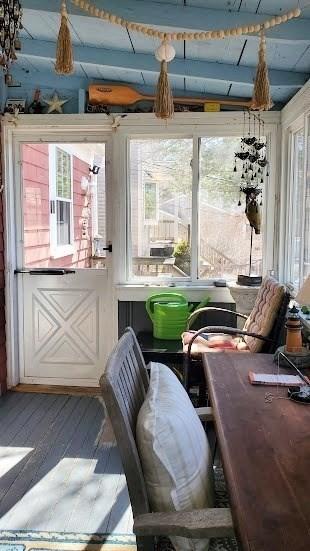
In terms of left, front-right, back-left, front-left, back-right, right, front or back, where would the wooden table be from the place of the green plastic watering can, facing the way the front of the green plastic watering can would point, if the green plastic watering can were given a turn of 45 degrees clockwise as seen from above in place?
front-right

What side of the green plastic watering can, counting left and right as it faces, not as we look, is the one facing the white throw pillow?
right

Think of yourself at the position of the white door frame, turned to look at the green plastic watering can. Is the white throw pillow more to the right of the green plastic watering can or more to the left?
right

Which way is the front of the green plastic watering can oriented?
to the viewer's right

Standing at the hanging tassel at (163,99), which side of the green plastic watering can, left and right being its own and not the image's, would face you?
right

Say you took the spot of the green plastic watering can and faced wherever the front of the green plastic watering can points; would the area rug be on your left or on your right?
on your right

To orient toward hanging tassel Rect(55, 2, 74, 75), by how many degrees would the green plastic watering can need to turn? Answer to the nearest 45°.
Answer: approximately 90° to its right

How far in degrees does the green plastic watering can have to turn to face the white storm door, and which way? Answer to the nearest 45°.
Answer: approximately 135° to its left

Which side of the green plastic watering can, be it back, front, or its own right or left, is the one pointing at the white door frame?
back
